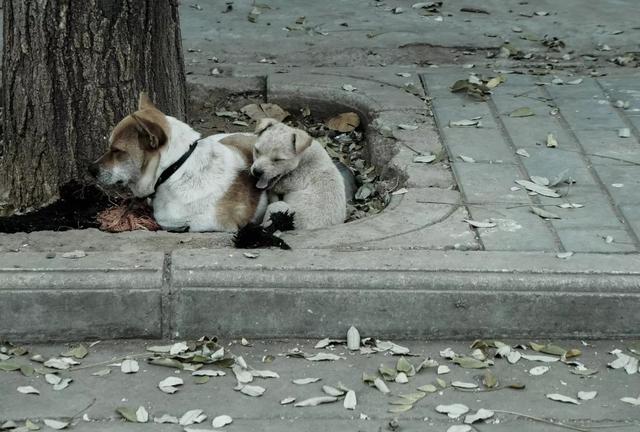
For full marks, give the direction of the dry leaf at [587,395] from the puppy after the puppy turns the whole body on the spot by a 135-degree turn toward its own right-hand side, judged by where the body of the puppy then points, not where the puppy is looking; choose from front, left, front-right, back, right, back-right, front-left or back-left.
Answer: back-right

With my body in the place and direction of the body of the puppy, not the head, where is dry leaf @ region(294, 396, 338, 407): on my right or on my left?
on my left

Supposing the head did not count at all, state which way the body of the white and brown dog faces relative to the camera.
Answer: to the viewer's left

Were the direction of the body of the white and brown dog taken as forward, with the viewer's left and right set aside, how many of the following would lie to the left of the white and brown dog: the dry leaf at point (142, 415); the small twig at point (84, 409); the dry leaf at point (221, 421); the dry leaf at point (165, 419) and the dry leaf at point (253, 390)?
5

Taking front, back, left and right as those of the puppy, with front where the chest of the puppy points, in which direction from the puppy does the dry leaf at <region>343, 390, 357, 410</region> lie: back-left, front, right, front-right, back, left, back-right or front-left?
front-left

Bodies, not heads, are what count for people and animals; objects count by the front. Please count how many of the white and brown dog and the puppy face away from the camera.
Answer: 0

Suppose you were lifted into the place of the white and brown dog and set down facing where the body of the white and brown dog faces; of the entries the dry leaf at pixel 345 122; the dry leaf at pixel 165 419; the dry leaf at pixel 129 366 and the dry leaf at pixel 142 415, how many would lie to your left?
3

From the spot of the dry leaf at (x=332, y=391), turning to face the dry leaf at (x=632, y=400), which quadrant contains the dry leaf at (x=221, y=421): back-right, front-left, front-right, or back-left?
back-right

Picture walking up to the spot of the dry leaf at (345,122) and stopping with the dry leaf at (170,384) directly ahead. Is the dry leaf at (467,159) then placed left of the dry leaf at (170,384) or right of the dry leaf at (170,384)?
left

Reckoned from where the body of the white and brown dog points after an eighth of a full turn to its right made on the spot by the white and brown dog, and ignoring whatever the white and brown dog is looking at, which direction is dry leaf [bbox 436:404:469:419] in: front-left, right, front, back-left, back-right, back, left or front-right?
back

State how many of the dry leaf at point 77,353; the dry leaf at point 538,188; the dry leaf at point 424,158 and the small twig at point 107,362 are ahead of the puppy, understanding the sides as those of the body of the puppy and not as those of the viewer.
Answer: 2

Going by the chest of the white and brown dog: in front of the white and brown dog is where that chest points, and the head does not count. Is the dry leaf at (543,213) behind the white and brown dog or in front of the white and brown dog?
behind

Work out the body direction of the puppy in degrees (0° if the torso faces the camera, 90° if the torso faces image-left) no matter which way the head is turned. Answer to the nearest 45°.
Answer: approximately 45°

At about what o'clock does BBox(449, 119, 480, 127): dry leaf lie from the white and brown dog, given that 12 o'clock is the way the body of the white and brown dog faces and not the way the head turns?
The dry leaf is roughly at 5 o'clock from the white and brown dog.

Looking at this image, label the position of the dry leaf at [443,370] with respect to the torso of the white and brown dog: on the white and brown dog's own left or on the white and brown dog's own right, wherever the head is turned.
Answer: on the white and brown dog's own left

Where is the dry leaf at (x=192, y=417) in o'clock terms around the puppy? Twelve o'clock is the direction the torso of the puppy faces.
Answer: The dry leaf is roughly at 11 o'clock from the puppy.
